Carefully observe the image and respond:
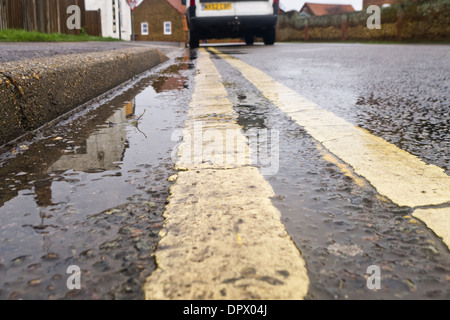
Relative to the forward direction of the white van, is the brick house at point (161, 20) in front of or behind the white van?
in front

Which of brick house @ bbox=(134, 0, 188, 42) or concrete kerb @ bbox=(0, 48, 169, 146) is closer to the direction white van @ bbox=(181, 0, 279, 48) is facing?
the brick house

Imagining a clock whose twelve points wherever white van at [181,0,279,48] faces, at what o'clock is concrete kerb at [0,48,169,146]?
The concrete kerb is roughly at 6 o'clock from the white van.

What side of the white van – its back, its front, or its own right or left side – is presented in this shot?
back
